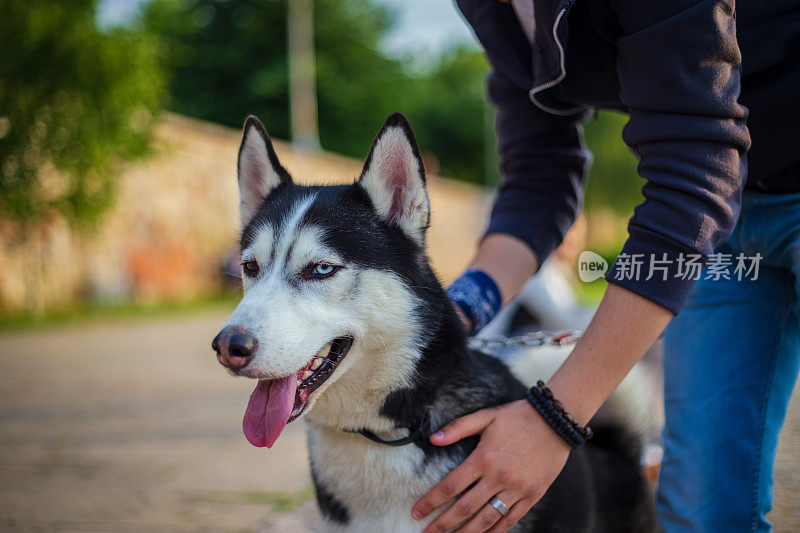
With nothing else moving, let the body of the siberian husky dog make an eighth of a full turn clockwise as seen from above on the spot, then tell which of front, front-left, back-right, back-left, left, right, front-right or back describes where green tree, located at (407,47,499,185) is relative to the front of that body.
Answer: right

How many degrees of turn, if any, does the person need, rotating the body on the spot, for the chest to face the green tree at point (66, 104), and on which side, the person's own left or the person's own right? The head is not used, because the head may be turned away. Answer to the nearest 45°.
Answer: approximately 90° to the person's own right

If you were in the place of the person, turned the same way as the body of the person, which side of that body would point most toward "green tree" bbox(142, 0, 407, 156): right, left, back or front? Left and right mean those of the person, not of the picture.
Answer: right

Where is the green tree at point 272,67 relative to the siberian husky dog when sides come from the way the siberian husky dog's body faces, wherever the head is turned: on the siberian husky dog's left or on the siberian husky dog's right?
on the siberian husky dog's right

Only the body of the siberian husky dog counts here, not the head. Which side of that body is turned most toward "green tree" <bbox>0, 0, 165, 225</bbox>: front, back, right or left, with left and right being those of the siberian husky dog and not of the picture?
right

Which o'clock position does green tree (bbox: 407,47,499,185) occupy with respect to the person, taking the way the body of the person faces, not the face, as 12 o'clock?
The green tree is roughly at 4 o'clock from the person.
